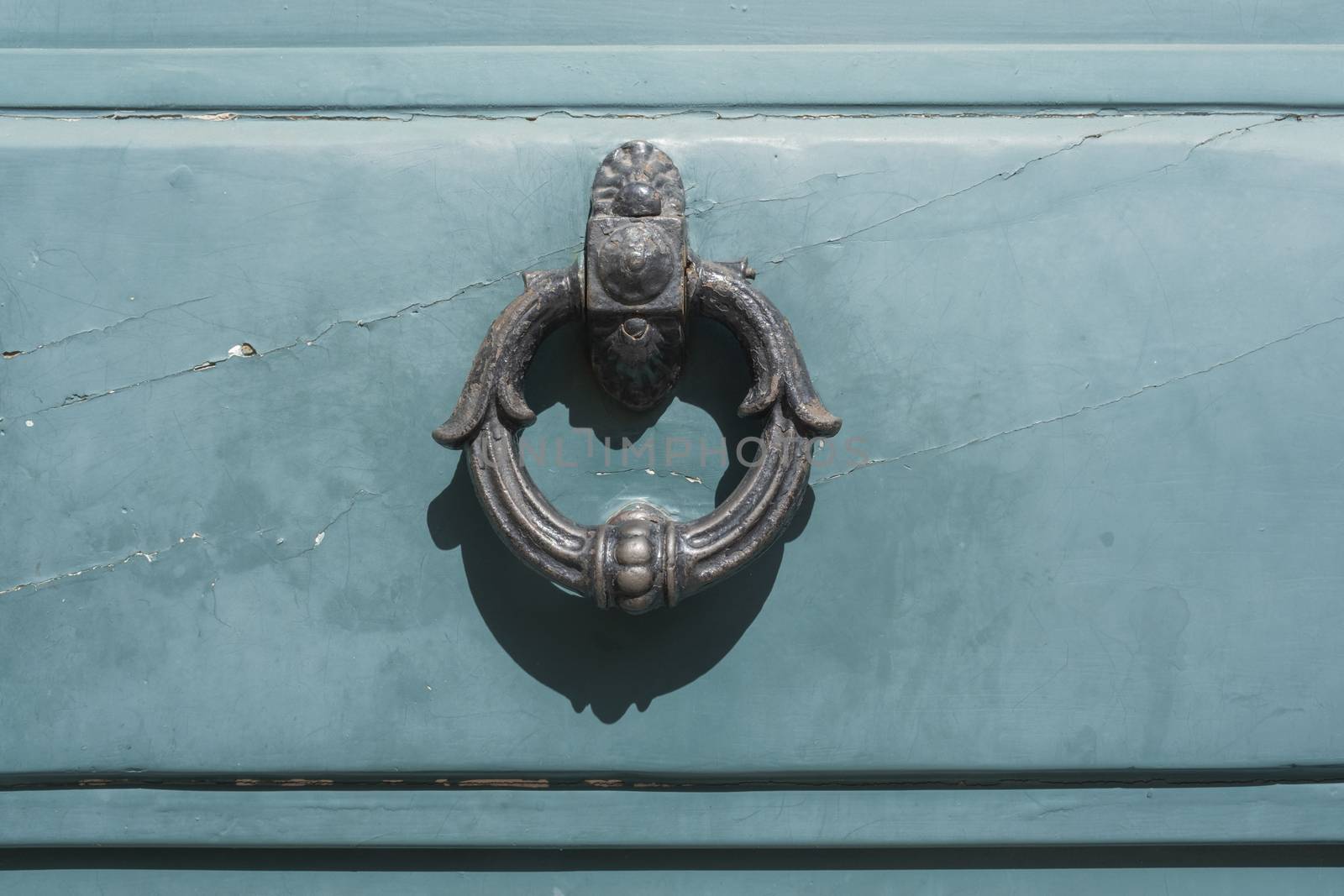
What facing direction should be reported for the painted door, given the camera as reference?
facing the viewer
